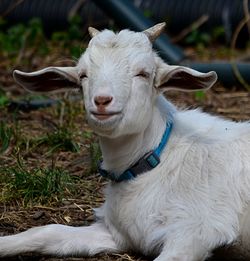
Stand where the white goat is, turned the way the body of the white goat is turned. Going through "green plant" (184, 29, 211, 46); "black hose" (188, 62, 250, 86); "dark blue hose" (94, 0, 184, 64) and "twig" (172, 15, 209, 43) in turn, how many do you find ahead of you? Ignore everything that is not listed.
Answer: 0

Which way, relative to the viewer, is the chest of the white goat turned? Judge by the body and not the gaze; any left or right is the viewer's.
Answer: facing the viewer and to the left of the viewer

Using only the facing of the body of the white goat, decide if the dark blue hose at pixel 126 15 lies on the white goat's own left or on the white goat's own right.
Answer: on the white goat's own right

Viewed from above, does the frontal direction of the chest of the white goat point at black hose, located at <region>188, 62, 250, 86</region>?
no

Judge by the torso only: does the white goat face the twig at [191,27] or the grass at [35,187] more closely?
the grass

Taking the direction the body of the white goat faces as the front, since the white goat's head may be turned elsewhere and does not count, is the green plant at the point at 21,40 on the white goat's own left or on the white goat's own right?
on the white goat's own right

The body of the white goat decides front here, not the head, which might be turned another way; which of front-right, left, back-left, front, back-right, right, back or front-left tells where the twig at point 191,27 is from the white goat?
back-right

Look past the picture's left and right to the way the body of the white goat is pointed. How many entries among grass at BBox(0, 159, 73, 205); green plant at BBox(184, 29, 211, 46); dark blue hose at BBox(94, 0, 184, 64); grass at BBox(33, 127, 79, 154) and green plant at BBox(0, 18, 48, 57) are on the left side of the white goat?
0

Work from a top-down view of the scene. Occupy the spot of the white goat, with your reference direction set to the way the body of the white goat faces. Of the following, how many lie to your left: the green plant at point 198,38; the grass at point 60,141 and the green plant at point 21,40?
0

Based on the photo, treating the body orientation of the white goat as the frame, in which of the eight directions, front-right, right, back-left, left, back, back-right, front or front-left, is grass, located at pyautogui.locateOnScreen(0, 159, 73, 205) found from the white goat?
right

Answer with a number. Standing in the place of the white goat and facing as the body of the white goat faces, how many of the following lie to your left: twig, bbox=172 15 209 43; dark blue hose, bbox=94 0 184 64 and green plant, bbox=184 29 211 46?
0

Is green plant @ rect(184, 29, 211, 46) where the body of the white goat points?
no

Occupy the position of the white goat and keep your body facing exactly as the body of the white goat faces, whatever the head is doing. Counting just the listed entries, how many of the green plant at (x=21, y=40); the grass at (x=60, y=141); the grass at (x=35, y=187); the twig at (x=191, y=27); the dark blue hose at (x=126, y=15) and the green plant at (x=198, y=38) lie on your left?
0

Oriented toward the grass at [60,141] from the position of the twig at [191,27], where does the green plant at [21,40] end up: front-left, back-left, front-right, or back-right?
front-right
